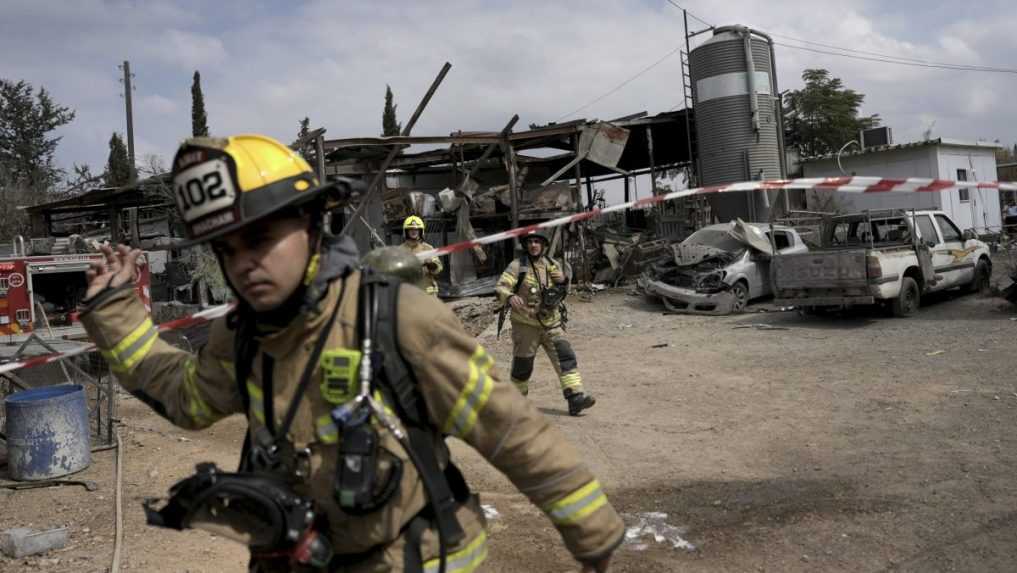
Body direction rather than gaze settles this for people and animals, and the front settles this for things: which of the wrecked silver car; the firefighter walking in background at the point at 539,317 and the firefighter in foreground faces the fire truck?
the wrecked silver car

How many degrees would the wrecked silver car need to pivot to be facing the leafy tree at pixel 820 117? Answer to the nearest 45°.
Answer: approximately 135° to its right

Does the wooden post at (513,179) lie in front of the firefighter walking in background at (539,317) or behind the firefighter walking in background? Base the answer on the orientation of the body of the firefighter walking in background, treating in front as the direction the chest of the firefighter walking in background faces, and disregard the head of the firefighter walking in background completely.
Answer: behind

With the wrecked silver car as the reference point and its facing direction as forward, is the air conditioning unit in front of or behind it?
behind

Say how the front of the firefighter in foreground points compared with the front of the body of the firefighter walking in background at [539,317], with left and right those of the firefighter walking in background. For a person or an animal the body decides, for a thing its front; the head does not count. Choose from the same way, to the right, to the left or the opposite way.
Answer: to the right

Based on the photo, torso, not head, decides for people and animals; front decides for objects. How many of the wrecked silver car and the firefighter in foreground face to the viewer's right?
0

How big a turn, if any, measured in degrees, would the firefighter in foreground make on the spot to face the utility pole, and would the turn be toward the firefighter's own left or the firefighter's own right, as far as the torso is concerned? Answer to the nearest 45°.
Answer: approximately 135° to the firefighter's own right

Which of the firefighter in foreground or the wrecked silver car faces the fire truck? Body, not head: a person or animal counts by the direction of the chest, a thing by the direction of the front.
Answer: the wrecked silver car

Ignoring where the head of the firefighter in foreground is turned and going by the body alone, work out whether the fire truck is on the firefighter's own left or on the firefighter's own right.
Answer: on the firefighter's own right

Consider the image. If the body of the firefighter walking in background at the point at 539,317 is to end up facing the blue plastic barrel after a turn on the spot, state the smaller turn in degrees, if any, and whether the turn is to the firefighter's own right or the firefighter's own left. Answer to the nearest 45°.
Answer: approximately 90° to the firefighter's own right

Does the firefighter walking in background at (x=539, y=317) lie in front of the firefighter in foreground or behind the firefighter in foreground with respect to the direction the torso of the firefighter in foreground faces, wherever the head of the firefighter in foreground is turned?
behind
